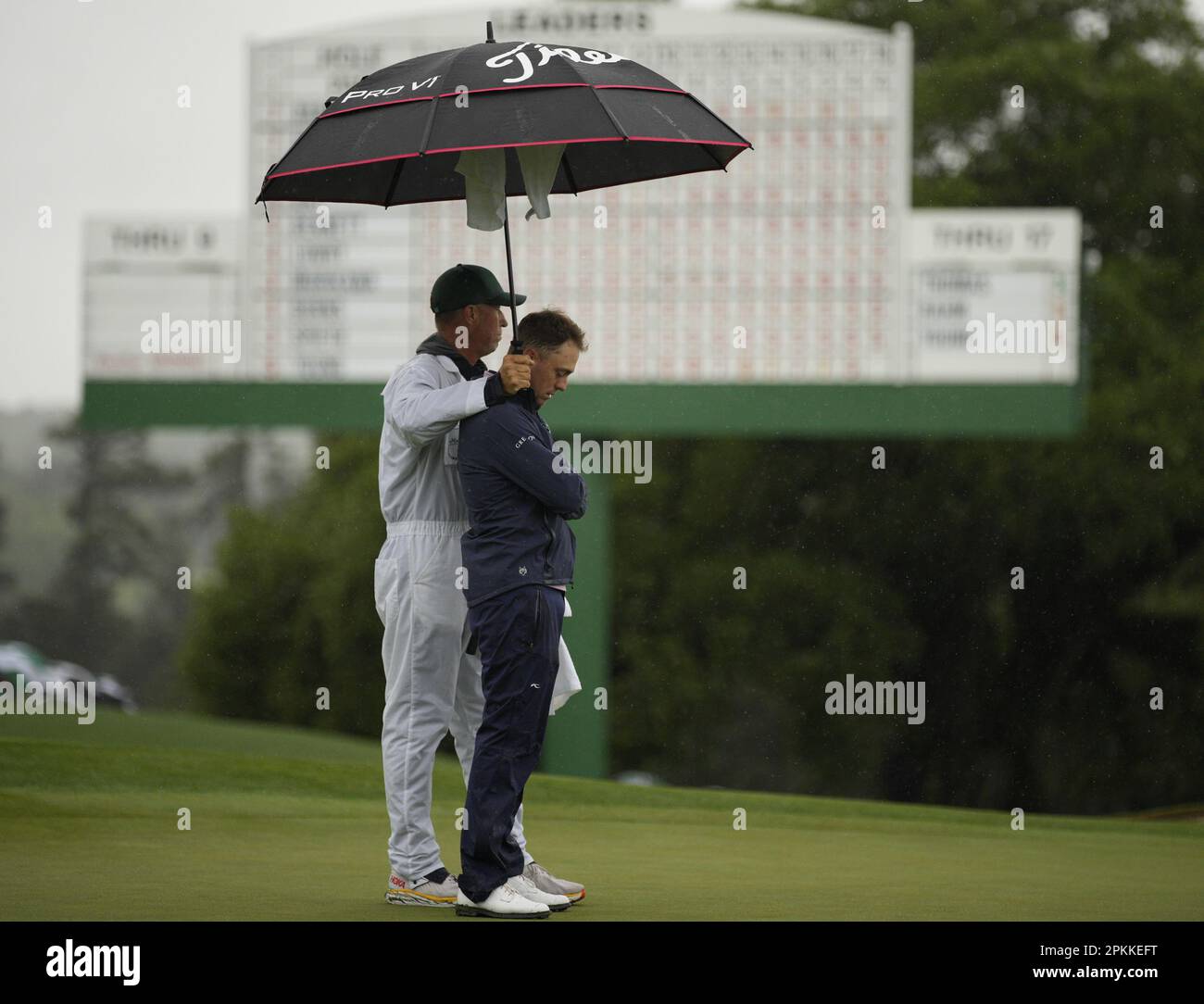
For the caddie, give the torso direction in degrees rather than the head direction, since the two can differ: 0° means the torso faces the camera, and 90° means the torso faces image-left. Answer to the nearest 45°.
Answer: approximately 270°

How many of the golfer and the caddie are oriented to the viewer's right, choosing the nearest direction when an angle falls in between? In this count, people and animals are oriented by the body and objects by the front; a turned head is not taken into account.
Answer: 2

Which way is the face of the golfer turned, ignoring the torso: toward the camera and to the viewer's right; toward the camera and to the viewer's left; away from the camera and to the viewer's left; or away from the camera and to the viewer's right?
toward the camera and to the viewer's right

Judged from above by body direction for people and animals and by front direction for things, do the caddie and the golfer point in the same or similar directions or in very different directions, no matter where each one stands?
same or similar directions

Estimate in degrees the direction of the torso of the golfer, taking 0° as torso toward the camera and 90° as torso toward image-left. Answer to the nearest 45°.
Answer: approximately 270°

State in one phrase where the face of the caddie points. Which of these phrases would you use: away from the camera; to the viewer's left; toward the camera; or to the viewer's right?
to the viewer's right
